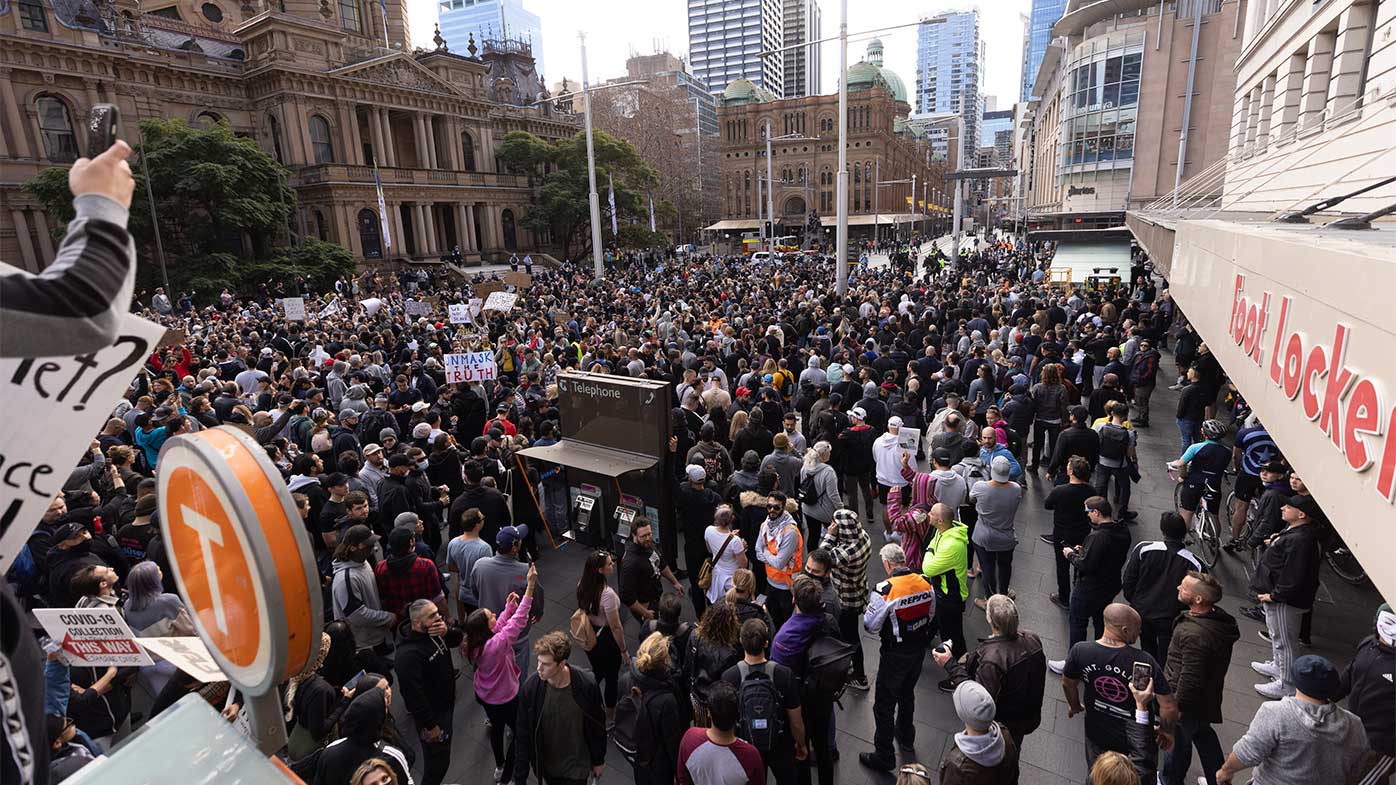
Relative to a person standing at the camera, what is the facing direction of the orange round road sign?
facing the viewer and to the left of the viewer

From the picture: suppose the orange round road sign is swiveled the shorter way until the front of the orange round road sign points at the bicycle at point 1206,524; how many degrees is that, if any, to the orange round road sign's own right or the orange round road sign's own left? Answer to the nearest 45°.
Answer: approximately 135° to the orange round road sign's own left

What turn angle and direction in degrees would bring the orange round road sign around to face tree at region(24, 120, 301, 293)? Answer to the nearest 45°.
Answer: approximately 135° to its right

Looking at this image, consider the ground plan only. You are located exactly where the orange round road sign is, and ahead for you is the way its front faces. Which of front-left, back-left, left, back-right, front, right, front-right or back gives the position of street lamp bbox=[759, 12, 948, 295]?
back

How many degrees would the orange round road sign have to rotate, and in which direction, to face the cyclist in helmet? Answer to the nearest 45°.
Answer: approximately 135° to its left

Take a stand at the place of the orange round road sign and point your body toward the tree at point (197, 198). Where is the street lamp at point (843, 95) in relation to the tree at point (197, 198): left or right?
right

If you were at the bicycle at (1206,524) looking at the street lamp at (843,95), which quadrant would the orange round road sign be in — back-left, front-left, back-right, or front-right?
back-left
